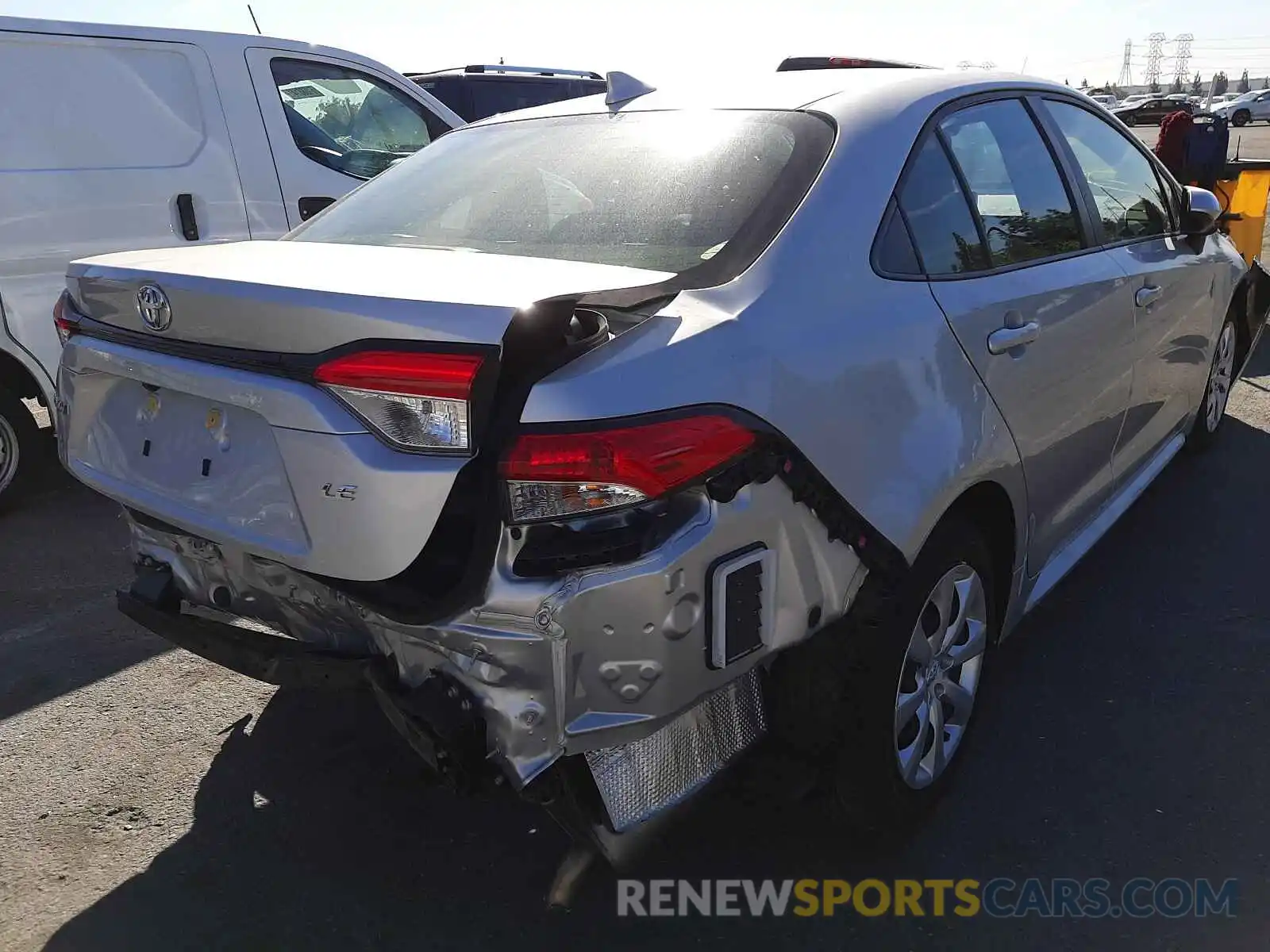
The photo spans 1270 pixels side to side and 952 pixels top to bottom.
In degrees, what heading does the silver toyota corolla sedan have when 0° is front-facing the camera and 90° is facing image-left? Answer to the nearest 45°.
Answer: approximately 225°

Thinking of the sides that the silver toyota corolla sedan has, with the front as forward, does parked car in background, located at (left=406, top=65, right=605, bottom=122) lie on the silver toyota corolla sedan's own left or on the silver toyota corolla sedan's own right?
on the silver toyota corolla sedan's own left

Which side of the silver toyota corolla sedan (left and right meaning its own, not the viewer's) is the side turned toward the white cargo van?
left

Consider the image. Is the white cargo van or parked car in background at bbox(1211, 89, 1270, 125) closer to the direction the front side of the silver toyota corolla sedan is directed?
the parked car in background
